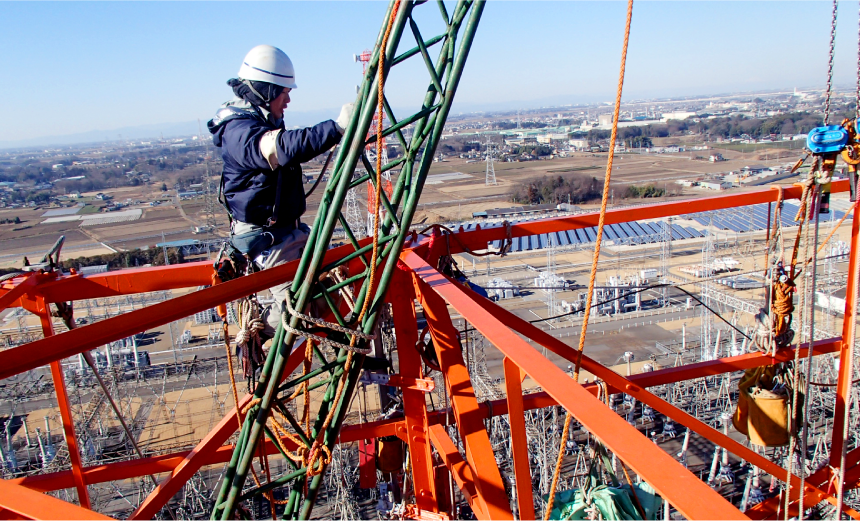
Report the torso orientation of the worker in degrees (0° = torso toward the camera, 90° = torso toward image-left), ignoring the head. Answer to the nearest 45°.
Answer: approximately 270°

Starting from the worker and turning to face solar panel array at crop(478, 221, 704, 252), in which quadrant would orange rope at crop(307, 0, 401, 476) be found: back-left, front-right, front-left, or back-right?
back-right

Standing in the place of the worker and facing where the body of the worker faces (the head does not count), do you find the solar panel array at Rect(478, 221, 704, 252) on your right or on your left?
on your left

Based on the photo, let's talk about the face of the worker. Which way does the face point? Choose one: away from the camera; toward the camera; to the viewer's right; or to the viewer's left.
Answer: to the viewer's right
